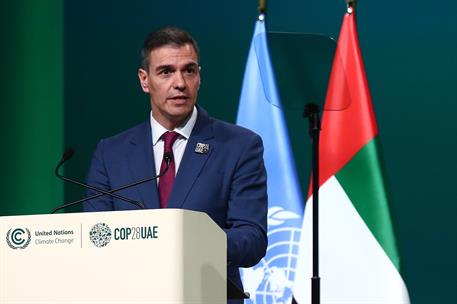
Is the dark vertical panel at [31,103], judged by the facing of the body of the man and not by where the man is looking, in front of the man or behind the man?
behind

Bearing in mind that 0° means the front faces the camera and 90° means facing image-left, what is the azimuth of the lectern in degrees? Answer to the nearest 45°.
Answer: approximately 45°

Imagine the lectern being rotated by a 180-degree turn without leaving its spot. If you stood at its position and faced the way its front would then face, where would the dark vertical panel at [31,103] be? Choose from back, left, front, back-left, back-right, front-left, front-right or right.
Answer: front-left

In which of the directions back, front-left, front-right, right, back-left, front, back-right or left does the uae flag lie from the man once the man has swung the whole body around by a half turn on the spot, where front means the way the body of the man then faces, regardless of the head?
front-right

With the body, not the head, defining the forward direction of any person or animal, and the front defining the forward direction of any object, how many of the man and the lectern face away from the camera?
0

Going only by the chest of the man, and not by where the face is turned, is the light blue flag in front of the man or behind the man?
behind

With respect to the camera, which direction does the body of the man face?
toward the camera

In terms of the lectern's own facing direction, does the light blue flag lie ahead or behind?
behind

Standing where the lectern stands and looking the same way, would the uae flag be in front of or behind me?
behind
